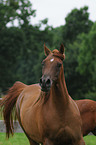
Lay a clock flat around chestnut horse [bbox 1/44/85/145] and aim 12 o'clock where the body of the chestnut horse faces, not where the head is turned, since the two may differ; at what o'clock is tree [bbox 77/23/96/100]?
The tree is roughly at 8 o'clock from the chestnut horse.

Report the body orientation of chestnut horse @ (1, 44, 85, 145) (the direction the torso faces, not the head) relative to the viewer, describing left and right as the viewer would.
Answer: facing the viewer and to the right of the viewer
